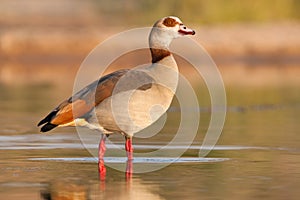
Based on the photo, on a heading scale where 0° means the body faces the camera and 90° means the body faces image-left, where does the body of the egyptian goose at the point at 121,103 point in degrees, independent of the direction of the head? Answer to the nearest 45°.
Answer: approximately 270°
